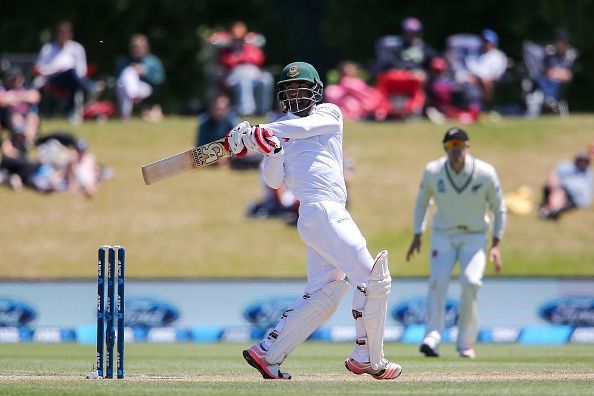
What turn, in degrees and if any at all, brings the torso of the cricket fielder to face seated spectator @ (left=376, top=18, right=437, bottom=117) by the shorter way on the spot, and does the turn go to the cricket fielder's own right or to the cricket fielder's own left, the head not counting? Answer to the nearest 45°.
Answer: approximately 180°

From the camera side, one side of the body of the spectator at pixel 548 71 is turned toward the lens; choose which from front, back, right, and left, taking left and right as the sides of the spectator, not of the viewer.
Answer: front

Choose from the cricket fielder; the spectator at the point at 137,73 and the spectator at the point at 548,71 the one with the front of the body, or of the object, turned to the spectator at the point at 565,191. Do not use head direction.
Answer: the spectator at the point at 548,71

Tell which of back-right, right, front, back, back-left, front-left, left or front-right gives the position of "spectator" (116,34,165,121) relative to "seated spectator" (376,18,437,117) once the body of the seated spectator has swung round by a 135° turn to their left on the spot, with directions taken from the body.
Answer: back-left

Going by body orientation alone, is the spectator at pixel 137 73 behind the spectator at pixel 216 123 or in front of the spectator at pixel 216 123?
behind

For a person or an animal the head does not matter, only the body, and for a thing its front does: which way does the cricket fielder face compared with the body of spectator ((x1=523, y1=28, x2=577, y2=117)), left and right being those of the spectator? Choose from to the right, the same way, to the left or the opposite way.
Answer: the same way

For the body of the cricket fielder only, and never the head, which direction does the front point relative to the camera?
toward the camera

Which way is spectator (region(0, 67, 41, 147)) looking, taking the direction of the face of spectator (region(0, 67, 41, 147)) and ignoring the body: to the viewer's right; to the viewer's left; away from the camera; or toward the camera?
toward the camera

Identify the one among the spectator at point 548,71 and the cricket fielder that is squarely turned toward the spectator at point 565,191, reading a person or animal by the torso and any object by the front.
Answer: the spectator at point 548,71

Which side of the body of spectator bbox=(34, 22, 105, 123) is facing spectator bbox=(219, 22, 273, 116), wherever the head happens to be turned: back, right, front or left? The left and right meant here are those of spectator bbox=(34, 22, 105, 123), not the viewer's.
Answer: left

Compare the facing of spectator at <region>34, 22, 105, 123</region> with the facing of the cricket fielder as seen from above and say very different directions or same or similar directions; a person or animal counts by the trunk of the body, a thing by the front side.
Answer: same or similar directions

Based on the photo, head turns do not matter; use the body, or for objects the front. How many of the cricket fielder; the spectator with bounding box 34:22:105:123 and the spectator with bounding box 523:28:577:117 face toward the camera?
3

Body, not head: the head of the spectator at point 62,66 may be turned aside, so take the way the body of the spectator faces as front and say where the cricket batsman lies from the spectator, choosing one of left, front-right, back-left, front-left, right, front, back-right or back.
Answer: front

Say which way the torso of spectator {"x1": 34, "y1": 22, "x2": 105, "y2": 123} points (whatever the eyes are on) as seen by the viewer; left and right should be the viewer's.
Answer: facing the viewer
